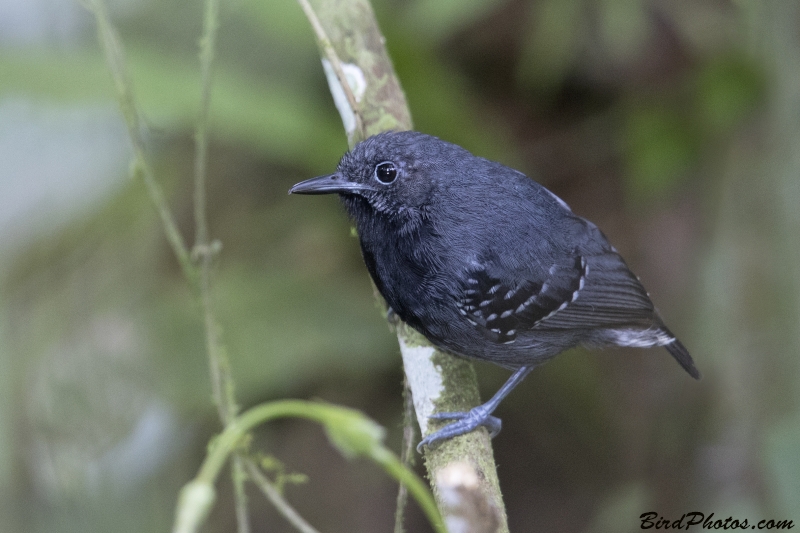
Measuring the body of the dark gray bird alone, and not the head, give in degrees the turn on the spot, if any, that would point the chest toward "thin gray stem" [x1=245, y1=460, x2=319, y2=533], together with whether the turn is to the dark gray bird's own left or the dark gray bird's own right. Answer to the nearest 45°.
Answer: approximately 45° to the dark gray bird's own left

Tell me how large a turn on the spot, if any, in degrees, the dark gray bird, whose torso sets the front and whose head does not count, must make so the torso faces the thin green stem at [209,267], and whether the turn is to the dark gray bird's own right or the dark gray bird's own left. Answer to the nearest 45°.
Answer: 0° — it already faces it

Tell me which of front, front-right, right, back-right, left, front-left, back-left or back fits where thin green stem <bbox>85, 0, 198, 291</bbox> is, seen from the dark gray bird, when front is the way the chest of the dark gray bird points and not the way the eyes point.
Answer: front

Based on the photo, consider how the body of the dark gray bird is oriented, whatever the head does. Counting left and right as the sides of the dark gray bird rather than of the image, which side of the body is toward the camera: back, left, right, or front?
left
